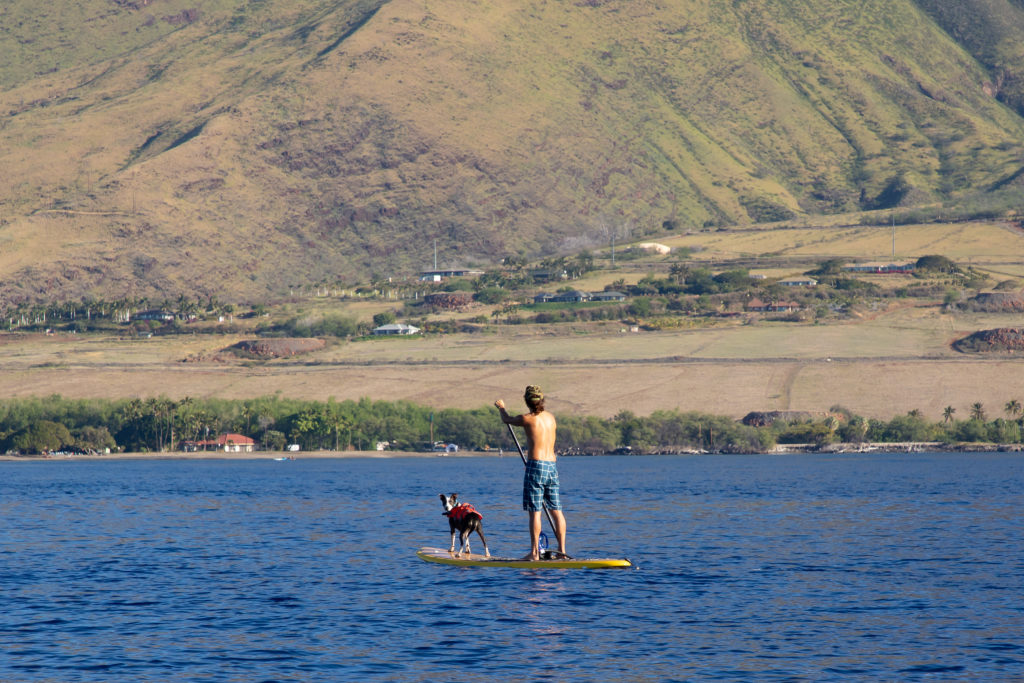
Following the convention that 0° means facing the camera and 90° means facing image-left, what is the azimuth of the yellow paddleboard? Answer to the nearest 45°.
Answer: approximately 90°

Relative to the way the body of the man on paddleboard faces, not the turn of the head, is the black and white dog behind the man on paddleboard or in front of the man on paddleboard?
in front

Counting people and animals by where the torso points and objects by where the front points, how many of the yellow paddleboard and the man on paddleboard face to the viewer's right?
0

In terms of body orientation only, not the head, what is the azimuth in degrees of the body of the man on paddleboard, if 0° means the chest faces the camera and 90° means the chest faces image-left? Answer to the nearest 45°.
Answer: approximately 135°
